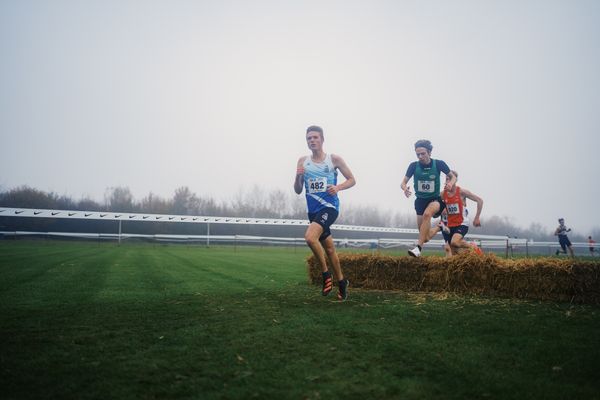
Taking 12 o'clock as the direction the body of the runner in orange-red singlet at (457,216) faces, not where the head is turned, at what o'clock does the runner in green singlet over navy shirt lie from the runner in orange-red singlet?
The runner in green singlet over navy shirt is roughly at 11 o'clock from the runner in orange-red singlet.

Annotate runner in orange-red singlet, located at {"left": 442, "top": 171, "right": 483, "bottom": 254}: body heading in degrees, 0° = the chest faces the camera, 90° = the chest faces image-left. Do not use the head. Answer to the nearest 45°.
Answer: approximately 45°

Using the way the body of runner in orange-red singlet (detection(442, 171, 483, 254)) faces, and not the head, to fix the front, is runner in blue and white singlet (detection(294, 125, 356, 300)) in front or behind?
in front
